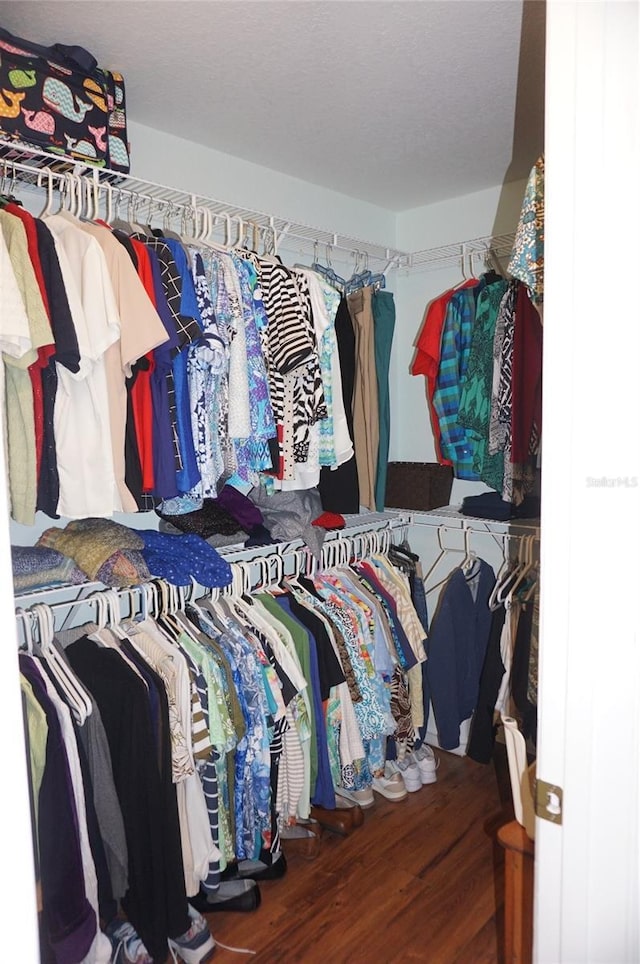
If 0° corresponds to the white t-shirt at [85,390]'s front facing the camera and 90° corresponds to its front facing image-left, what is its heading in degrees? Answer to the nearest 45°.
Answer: approximately 45°

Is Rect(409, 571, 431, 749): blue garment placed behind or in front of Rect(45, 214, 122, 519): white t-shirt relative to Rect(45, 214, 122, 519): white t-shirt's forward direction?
behind

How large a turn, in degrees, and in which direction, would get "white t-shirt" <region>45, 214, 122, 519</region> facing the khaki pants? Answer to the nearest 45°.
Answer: approximately 180°

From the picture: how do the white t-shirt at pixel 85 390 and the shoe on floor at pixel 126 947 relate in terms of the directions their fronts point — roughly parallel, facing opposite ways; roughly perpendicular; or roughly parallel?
roughly perpendicular
